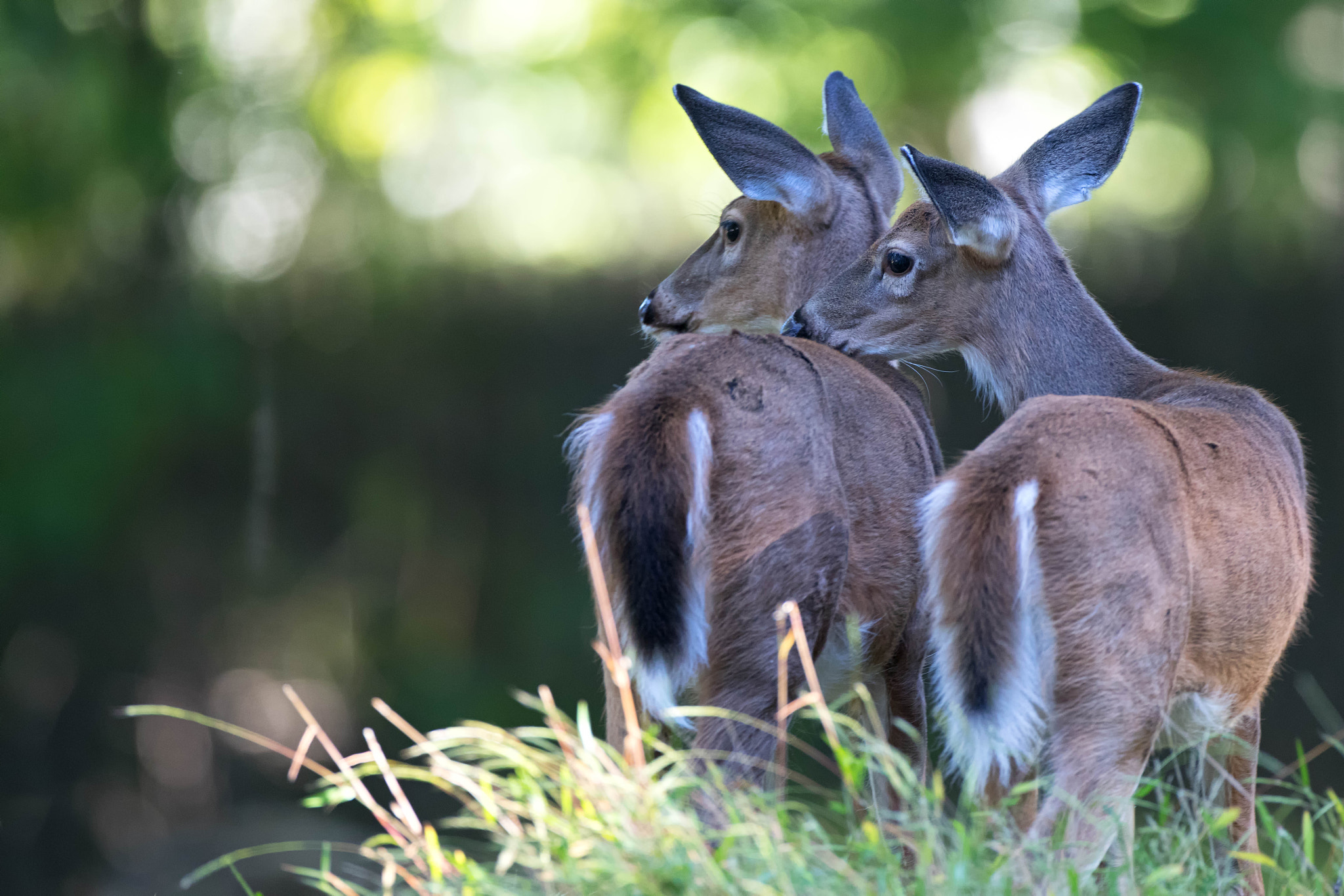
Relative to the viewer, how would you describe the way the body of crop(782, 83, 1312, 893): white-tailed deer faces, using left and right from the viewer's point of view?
facing away from the viewer and to the right of the viewer

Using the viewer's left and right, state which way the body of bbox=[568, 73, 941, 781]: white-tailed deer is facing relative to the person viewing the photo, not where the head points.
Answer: facing away from the viewer and to the right of the viewer

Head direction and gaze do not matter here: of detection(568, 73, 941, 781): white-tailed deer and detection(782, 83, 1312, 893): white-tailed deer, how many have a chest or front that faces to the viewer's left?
0
